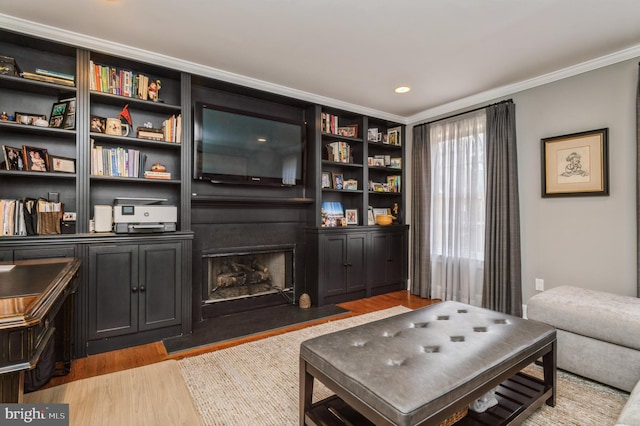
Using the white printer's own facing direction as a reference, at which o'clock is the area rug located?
The area rug is roughly at 11 o'clock from the white printer.

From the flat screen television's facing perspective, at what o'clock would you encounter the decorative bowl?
The decorative bowl is roughly at 10 o'clock from the flat screen television.

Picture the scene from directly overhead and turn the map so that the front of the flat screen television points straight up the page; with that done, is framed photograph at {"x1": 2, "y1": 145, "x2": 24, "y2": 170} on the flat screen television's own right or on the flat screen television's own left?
on the flat screen television's own right

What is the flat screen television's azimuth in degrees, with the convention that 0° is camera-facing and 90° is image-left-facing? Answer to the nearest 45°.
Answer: approximately 315°

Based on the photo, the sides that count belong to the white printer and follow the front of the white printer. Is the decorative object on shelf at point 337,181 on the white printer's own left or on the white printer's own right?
on the white printer's own left

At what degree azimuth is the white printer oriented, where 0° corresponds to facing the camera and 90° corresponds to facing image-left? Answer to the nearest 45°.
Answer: approximately 0°

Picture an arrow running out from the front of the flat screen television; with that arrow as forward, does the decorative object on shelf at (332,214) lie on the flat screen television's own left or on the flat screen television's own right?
on the flat screen television's own left

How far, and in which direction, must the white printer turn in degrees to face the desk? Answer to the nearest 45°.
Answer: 0° — it already faces it

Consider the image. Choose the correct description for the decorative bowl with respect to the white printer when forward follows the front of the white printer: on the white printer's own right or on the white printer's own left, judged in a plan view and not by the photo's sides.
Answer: on the white printer's own left

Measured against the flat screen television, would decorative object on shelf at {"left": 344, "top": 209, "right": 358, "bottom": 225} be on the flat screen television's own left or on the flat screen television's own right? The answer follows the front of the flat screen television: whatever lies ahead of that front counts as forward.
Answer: on the flat screen television's own left
